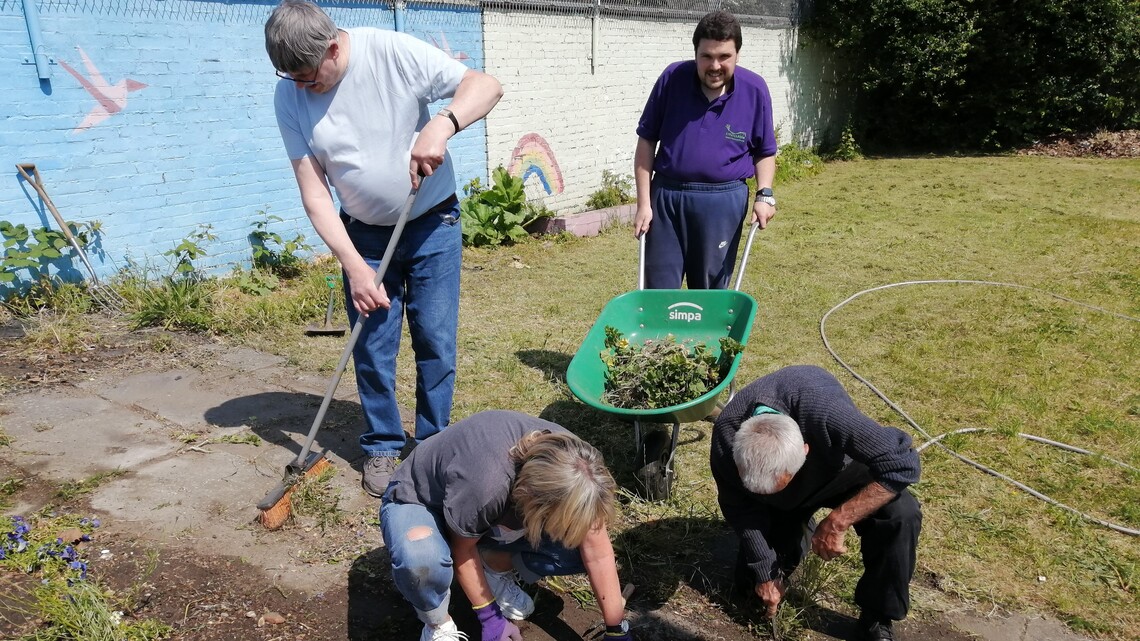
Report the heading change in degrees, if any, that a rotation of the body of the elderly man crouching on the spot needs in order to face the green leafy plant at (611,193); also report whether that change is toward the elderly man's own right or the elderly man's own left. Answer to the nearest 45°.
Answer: approximately 180°

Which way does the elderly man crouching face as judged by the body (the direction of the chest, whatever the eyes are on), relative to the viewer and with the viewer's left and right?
facing the viewer

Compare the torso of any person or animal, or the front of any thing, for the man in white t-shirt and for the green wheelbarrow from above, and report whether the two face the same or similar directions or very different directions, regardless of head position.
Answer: same or similar directions

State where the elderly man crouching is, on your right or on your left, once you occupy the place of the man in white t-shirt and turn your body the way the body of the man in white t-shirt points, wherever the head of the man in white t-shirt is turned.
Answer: on your left

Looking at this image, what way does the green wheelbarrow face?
toward the camera

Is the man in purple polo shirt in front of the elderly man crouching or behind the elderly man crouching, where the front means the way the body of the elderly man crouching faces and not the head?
behind

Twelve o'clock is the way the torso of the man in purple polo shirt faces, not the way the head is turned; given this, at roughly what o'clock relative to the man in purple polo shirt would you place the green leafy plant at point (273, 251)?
The green leafy plant is roughly at 4 o'clock from the man in purple polo shirt.

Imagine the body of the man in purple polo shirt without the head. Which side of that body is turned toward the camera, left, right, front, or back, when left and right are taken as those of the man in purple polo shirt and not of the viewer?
front
